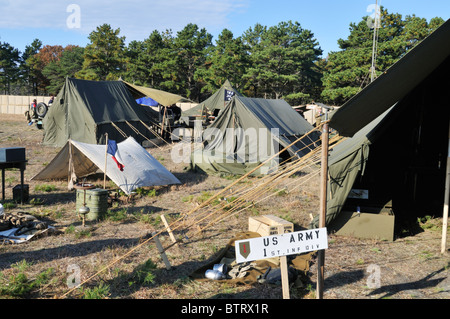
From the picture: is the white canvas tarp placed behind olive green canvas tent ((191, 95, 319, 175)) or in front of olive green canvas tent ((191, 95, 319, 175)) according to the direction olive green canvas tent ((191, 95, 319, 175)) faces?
in front

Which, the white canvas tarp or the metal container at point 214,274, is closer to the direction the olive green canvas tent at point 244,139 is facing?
the white canvas tarp

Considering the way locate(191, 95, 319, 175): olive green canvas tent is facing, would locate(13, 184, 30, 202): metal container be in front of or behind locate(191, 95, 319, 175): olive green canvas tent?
in front

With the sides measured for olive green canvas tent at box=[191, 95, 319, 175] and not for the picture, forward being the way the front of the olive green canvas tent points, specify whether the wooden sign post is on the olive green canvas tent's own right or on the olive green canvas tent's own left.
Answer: on the olive green canvas tent's own left

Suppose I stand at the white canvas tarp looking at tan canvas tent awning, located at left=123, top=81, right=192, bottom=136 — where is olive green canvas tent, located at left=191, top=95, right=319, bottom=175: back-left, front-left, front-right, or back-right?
front-right

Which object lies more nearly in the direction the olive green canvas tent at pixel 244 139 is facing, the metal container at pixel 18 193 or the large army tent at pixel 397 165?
the metal container

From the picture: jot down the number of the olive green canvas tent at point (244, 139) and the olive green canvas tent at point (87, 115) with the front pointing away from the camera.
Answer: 0

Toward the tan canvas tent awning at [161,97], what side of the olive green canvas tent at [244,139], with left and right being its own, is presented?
right

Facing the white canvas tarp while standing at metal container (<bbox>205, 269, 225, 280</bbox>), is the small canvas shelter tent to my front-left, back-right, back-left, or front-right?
front-right

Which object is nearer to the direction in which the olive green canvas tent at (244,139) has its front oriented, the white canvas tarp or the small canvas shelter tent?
the white canvas tarp
